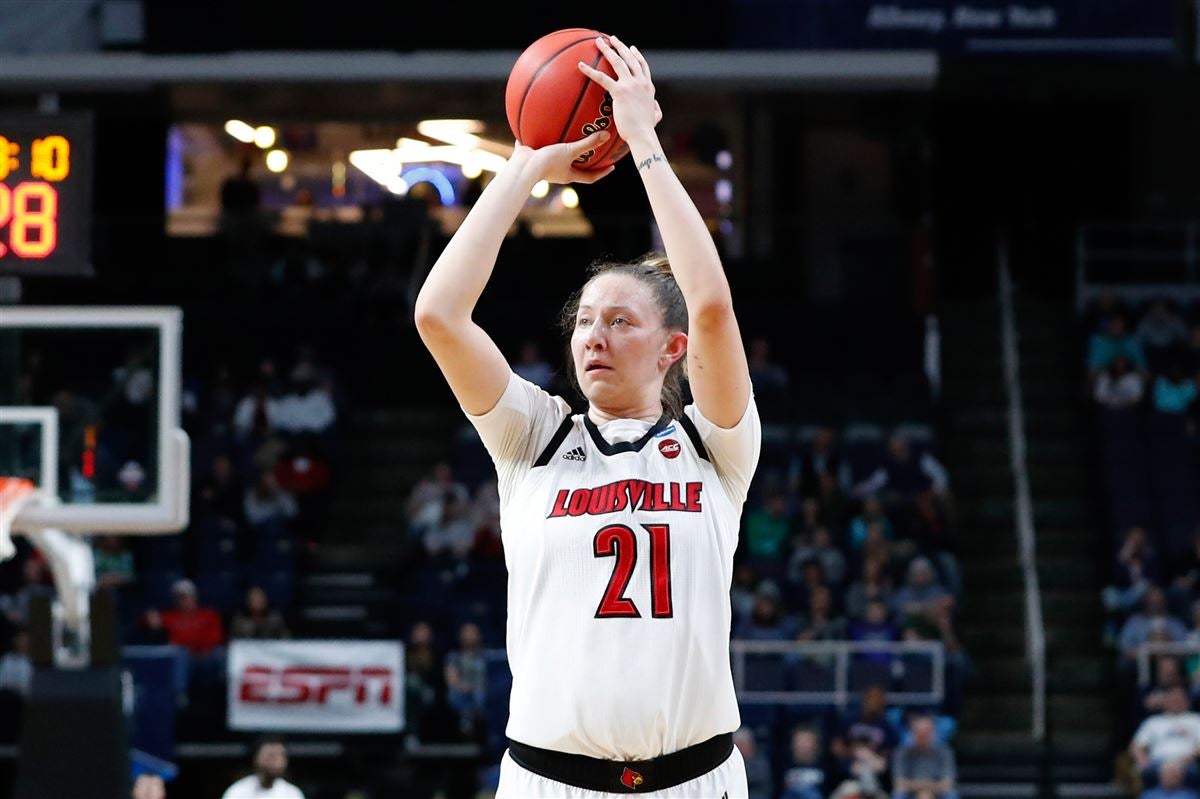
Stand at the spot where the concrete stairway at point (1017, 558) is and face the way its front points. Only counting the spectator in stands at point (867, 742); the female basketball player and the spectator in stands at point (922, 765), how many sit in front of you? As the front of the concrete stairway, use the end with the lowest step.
3

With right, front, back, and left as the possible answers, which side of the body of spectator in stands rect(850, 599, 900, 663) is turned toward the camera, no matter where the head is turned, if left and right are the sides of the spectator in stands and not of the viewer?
front

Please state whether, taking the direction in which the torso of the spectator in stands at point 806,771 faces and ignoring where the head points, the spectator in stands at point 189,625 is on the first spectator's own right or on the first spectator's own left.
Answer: on the first spectator's own right

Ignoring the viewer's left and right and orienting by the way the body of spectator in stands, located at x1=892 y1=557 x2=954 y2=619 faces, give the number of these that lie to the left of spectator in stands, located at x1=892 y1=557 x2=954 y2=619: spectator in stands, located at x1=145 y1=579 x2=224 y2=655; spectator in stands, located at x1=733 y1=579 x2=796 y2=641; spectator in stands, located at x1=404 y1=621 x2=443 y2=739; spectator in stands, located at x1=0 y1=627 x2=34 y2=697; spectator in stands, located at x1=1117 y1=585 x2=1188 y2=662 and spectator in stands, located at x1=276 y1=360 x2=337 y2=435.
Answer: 1

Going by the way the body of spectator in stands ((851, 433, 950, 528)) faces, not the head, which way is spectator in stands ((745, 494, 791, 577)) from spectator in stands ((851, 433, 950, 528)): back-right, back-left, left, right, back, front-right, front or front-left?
front-right

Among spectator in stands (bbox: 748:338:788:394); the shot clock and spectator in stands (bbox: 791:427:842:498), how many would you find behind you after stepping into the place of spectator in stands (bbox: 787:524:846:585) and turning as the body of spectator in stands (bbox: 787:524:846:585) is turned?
2

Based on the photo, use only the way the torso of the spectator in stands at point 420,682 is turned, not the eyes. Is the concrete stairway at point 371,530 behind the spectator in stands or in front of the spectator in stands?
behind

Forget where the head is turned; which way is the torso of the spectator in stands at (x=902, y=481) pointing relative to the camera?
toward the camera

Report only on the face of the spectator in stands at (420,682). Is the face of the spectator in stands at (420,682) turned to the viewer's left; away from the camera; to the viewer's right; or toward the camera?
toward the camera

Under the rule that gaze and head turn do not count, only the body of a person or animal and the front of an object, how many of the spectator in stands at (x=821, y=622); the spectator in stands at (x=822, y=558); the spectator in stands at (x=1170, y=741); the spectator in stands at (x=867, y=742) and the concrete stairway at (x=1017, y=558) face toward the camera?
5

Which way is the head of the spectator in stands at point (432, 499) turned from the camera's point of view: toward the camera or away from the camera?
toward the camera

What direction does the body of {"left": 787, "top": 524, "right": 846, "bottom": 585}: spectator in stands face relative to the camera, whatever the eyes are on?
toward the camera

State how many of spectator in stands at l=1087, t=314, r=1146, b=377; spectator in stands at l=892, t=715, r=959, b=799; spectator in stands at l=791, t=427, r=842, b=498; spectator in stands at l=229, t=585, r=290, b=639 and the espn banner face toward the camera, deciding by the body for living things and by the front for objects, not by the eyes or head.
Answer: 5

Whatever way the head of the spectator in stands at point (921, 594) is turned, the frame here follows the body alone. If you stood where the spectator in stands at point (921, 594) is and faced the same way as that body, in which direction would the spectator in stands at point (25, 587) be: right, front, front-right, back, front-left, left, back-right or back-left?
right

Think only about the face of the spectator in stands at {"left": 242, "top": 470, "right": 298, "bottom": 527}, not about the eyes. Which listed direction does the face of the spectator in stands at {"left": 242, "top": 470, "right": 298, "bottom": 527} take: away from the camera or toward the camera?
toward the camera

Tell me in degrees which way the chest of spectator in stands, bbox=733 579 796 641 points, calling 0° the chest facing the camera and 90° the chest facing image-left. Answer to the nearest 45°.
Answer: approximately 0°

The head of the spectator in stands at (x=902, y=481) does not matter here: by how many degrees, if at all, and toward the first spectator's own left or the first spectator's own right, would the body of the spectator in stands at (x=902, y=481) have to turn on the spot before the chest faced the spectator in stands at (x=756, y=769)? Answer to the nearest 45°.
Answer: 0° — they already face them

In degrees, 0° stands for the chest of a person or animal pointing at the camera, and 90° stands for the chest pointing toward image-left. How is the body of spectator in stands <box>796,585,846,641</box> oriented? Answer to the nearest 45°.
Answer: approximately 0°
